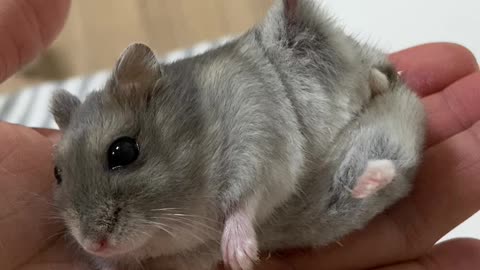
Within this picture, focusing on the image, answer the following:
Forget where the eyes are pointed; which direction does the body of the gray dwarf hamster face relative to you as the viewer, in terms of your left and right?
facing the viewer and to the left of the viewer
